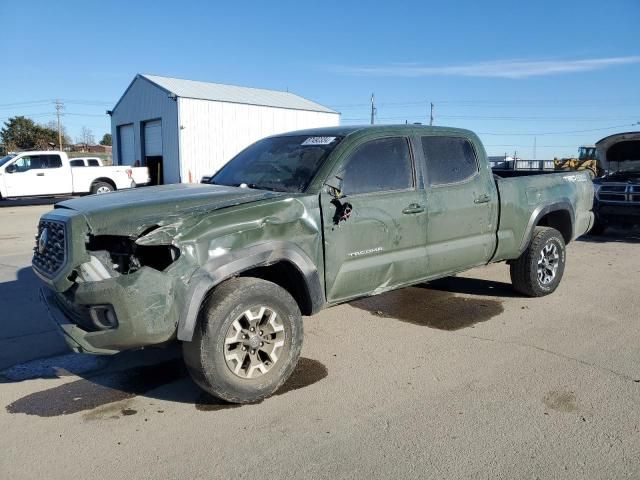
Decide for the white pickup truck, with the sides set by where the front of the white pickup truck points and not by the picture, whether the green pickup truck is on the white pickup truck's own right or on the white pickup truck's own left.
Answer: on the white pickup truck's own left

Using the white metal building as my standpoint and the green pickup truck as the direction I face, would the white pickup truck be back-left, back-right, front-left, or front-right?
front-right

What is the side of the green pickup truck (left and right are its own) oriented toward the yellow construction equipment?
back

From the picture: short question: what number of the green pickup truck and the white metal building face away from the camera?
0

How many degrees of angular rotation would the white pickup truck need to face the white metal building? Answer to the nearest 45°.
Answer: approximately 135° to its right

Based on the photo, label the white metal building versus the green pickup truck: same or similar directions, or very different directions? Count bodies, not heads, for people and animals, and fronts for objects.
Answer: same or similar directions

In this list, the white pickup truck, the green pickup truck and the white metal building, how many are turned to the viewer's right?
0

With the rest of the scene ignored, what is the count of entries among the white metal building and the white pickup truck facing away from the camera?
0

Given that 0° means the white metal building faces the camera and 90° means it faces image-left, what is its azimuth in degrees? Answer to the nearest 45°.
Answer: approximately 45°

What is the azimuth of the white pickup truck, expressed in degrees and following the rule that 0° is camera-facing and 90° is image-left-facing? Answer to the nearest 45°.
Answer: approximately 90°

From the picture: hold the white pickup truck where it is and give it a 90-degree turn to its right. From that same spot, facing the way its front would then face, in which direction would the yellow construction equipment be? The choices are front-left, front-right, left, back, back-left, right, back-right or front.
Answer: right

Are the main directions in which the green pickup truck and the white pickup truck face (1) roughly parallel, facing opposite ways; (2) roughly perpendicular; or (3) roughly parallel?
roughly parallel

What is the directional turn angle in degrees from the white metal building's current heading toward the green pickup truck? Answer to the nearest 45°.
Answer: approximately 45° to its left

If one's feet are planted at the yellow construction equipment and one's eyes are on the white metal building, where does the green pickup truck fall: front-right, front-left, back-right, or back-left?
front-left

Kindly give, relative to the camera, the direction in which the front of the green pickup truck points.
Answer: facing the viewer and to the left of the viewer
